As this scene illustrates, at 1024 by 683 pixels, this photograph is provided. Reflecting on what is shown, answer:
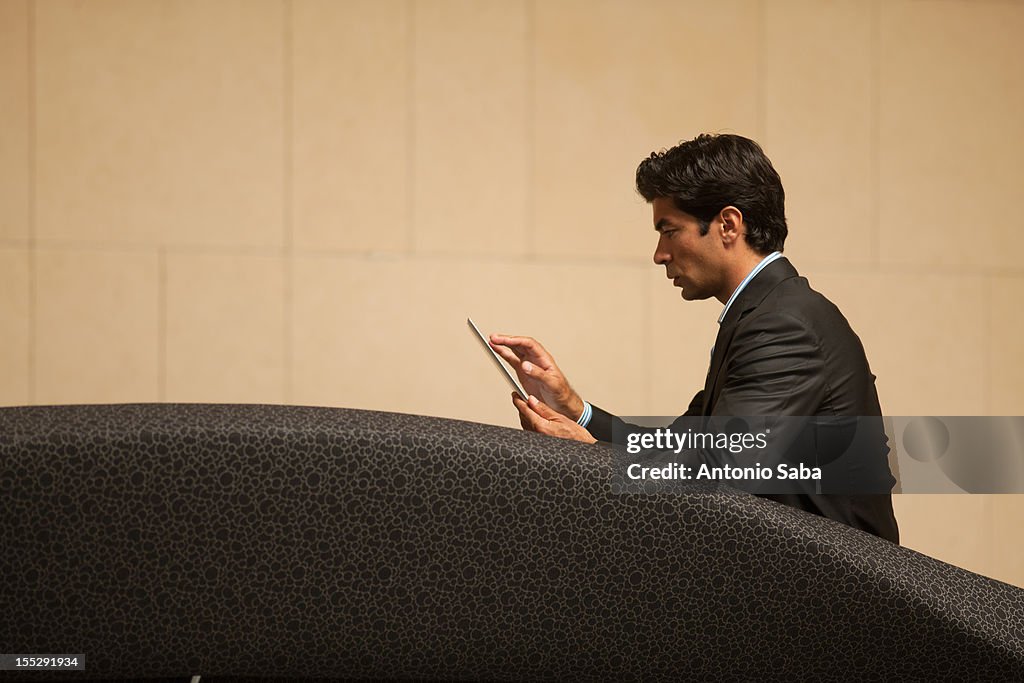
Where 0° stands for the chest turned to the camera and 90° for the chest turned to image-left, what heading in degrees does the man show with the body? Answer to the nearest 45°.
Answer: approximately 90°

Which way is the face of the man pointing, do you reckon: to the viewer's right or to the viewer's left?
to the viewer's left
